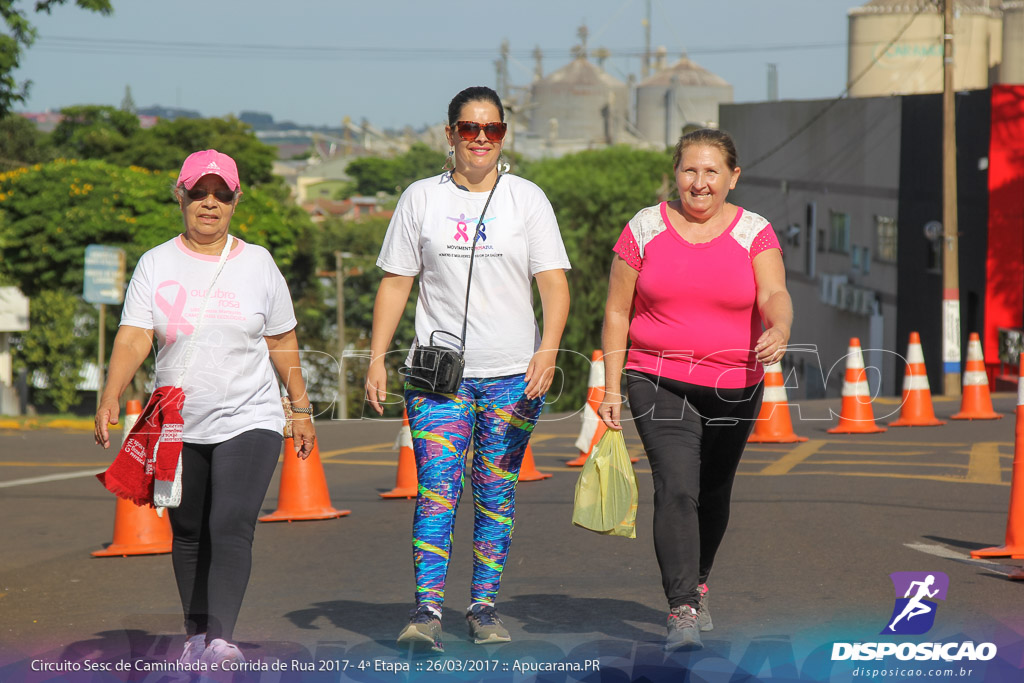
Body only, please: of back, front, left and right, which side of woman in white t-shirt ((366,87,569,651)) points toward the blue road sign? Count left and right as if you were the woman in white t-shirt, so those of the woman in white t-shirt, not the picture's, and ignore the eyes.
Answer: back

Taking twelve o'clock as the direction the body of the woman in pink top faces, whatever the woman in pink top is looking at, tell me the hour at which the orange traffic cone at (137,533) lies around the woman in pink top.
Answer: The orange traffic cone is roughly at 4 o'clock from the woman in pink top.

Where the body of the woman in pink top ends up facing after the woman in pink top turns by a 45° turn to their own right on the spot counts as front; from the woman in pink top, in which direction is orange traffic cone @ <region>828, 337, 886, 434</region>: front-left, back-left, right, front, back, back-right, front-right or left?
back-right

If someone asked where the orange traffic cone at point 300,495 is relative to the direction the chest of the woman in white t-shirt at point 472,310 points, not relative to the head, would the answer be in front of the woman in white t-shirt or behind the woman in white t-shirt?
behind

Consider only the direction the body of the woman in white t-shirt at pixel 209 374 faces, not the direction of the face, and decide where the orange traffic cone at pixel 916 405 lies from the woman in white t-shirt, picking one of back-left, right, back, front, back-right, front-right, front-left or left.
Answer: back-left

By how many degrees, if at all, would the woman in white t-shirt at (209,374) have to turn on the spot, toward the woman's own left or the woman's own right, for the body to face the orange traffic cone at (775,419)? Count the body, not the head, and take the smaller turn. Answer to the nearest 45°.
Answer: approximately 135° to the woman's own left

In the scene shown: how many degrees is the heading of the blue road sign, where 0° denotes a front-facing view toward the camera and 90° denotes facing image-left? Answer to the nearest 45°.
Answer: approximately 0°

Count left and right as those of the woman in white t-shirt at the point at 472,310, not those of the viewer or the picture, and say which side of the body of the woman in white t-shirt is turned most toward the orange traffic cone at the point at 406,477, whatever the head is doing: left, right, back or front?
back
